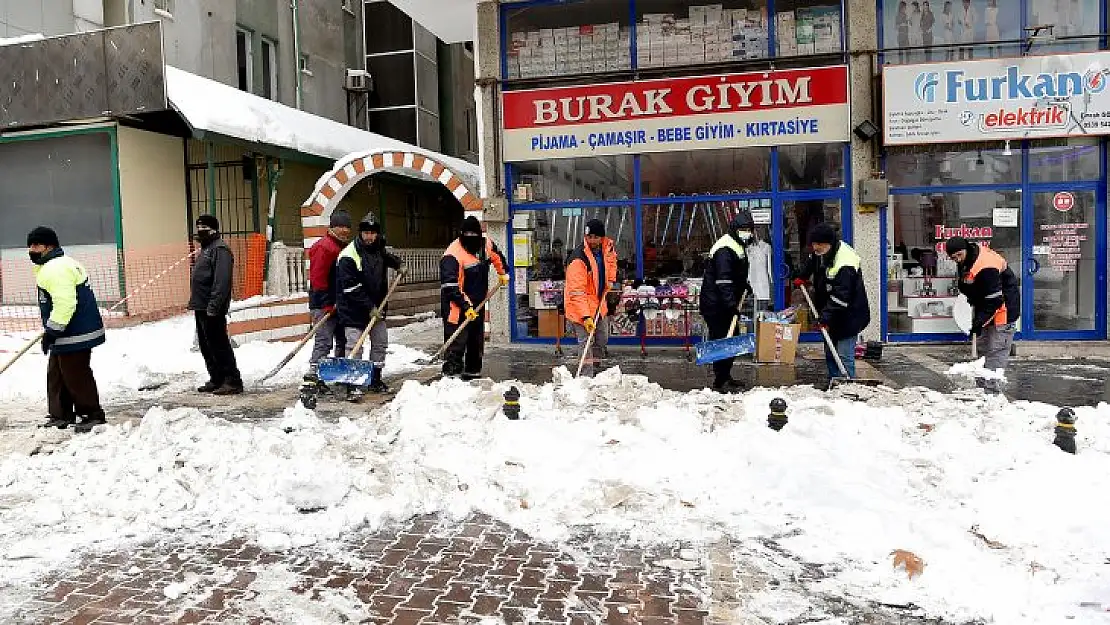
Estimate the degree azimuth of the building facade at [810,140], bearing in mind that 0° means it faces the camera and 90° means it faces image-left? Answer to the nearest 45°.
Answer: approximately 0°

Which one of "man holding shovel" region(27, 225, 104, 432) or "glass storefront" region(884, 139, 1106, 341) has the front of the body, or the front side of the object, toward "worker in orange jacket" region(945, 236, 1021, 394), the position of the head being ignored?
the glass storefront

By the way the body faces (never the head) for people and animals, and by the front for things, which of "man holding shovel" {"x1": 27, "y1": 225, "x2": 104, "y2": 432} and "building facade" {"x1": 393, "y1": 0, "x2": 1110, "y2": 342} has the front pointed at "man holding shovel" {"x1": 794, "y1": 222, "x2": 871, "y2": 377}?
the building facade

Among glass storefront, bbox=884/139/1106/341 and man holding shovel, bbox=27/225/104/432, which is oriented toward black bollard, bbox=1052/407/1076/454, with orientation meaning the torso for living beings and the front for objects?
the glass storefront

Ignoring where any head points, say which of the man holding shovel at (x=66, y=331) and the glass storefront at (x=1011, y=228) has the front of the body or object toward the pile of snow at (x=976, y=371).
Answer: the glass storefront

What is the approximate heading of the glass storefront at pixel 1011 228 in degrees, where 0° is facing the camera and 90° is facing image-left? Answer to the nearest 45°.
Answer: approximately 0°
